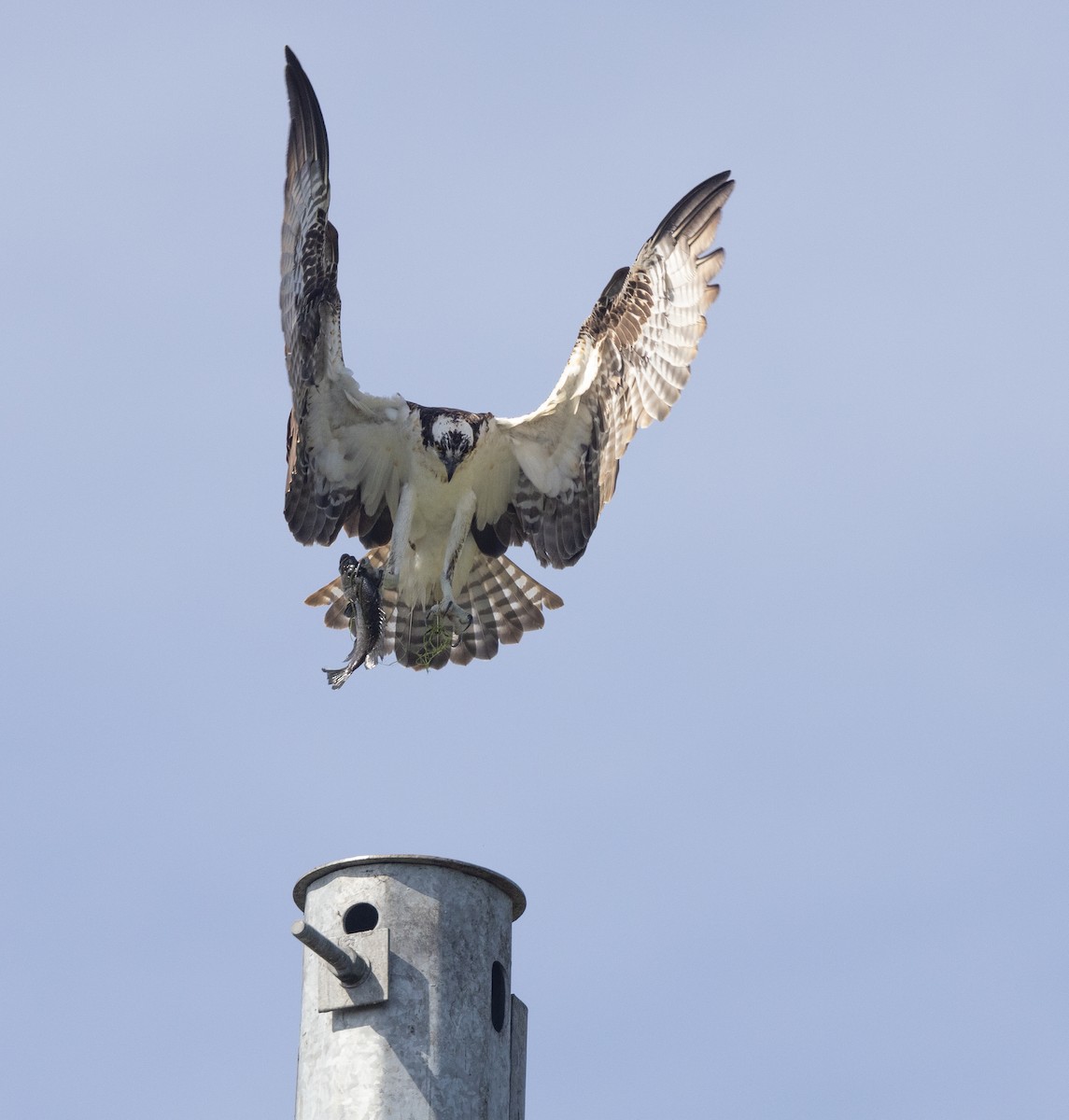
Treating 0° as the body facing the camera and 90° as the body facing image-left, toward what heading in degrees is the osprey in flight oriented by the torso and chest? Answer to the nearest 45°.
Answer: approximately 0°
